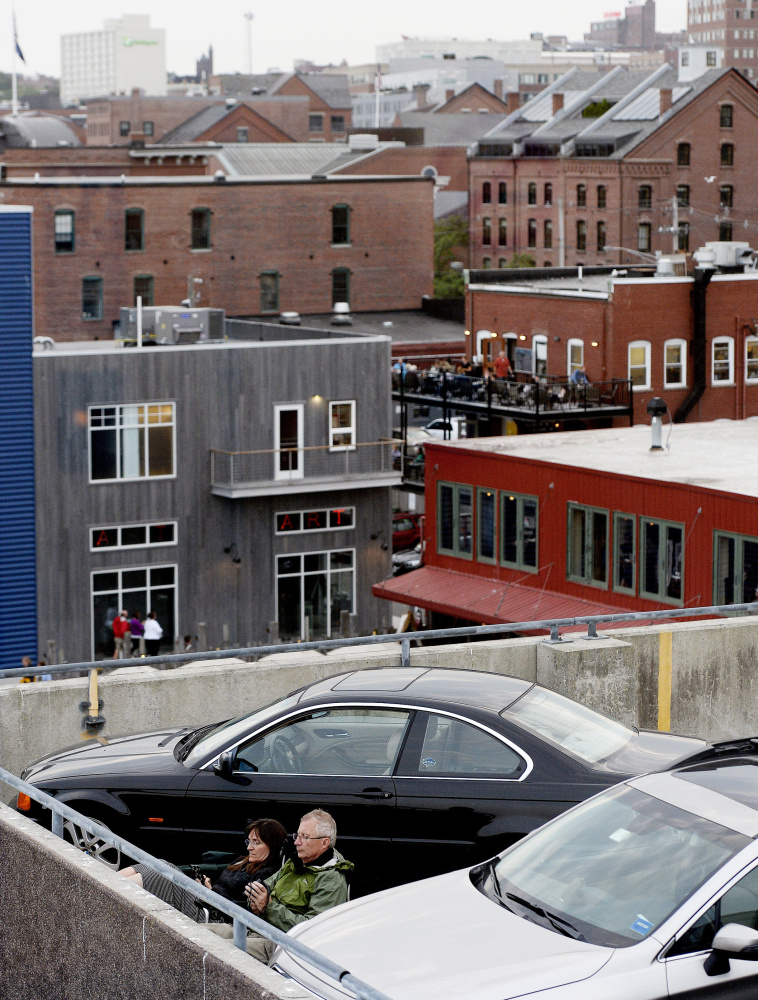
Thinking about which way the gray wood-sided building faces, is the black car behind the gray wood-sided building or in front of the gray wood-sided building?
in front

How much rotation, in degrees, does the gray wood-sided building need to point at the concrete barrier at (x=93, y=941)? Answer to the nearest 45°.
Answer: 0° — it already faces it

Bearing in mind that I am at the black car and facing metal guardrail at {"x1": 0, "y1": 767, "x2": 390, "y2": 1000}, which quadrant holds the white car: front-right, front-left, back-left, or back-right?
front-left

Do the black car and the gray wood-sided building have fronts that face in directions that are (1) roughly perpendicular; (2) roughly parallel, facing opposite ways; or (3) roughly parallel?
roughly perpendicular

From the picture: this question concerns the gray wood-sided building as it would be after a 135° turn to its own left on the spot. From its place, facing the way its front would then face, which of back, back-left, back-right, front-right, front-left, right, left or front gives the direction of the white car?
back-right

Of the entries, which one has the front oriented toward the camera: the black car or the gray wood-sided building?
the gray wood-sided building

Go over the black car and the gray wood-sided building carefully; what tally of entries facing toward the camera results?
1

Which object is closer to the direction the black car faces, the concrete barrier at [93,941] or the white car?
the concrete barrier

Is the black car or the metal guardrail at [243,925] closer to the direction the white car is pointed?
the metal guardrail

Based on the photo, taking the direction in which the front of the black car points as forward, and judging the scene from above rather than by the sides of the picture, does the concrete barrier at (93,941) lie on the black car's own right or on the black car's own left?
on the black car's own left

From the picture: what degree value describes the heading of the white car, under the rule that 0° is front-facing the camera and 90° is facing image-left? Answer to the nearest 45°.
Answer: approximately 45°

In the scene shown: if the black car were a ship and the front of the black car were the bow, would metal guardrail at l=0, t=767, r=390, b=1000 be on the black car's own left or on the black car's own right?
on the black car's own left

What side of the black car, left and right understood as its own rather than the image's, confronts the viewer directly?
left

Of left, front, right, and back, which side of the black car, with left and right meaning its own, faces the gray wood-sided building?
right

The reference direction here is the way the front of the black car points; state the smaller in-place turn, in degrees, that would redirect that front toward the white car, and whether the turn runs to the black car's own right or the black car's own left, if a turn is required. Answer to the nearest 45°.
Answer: approximately 90° to the black car's own left

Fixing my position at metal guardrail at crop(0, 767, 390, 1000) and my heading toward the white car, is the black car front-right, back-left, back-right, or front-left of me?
front-left

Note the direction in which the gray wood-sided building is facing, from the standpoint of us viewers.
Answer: facing the viewer
